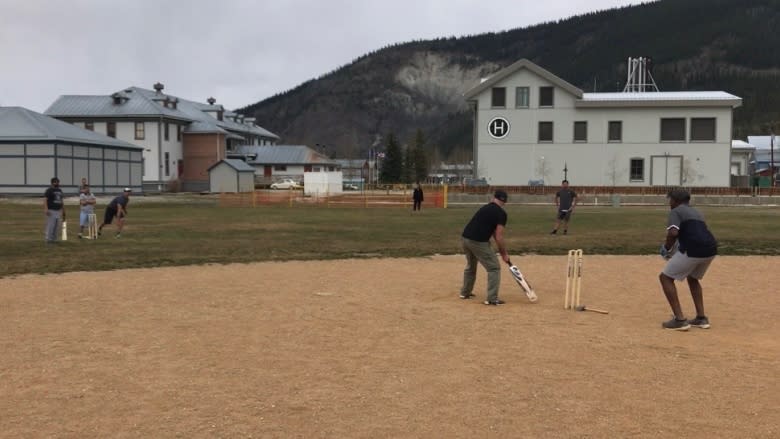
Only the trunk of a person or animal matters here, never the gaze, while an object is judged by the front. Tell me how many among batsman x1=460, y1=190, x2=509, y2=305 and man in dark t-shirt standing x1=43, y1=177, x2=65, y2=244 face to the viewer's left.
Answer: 0

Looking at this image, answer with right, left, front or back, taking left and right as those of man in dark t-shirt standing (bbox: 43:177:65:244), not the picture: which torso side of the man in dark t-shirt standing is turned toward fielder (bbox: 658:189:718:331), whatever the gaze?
front

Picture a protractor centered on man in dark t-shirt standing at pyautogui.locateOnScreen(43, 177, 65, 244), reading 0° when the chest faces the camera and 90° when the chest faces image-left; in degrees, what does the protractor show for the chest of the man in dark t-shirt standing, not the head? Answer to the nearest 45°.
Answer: approximately 315°

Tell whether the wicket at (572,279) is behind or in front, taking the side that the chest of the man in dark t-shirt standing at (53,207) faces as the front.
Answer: in front

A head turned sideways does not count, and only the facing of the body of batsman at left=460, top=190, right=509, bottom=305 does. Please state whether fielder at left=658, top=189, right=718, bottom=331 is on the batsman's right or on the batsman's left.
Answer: on the batsman's right

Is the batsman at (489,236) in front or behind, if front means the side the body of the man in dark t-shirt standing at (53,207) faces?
in front

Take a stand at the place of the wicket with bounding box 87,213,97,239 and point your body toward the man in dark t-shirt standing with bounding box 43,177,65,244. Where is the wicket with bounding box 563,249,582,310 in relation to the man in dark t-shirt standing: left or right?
left

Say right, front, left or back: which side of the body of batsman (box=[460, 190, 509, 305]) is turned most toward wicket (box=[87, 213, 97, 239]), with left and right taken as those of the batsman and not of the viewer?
left
